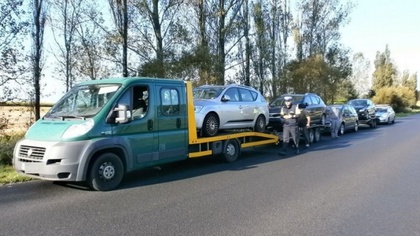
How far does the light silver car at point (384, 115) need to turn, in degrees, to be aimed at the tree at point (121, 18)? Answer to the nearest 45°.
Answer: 0° — it already faces it

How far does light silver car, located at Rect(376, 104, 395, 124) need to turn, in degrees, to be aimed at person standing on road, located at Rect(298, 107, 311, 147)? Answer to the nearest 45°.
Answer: approximately 45° to its left

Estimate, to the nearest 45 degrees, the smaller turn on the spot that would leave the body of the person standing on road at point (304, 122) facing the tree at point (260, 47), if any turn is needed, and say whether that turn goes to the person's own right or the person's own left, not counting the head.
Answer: approximately 90° to the person's own right

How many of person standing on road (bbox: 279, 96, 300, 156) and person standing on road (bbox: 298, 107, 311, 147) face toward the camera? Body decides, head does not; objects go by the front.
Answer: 1

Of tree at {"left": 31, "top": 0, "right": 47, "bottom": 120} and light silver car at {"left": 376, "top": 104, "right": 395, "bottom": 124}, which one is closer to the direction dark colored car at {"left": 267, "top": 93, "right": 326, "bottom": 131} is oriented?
the tree

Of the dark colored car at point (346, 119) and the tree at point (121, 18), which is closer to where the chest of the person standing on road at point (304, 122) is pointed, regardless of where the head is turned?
the tree

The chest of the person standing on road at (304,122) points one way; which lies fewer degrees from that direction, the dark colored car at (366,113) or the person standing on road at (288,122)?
the person standing on road

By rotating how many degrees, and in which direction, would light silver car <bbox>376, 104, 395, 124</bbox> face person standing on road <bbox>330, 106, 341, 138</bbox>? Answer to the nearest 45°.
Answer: approximately 45° to its left

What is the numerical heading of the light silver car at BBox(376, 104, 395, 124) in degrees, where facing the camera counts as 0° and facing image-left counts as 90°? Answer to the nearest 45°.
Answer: approximately 45°

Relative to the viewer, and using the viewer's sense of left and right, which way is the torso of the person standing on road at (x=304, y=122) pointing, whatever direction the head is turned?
facing to the left of the viewer
